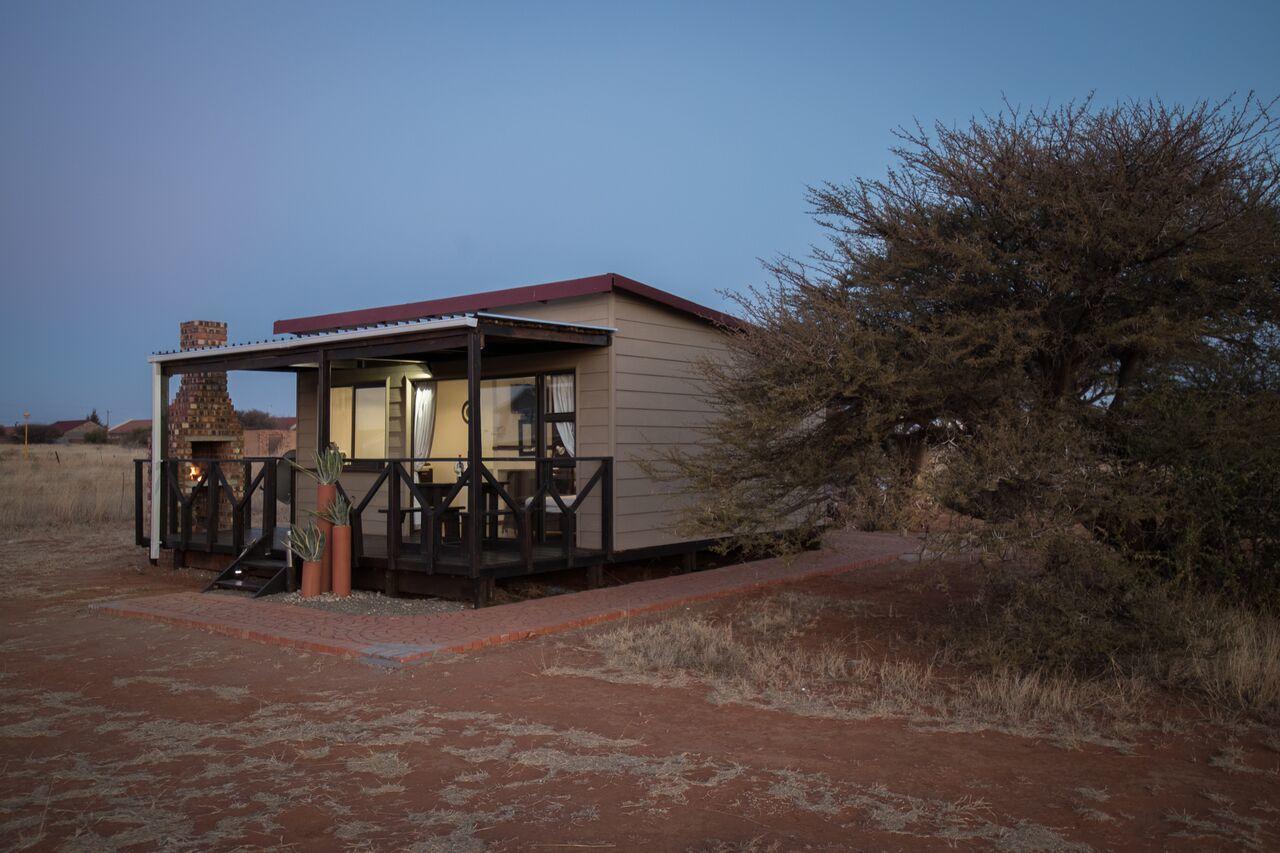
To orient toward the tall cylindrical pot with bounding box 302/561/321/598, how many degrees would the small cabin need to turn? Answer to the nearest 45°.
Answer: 0° — it already faces it

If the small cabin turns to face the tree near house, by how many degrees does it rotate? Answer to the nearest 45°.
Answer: approximately 90° to its left

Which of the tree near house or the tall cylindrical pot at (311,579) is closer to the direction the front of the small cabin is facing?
the tall cylindrical pot

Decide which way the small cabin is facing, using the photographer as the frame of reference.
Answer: facing the viewer and to the left of the viewer

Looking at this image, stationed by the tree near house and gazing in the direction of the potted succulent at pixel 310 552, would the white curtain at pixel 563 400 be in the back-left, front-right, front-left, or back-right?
front-right
